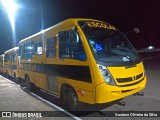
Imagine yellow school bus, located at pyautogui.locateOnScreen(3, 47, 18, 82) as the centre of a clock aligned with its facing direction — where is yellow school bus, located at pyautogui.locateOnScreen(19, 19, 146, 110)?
yellow school bus, located at pyautogui.locateOnScreen(19, 19, 146, 110) is roughly at 1 o'clock from yellow school bus, located at pyautogui.locateOnScreen(3, 47, 18, 82).

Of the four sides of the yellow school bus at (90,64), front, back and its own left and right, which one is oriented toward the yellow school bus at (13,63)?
back

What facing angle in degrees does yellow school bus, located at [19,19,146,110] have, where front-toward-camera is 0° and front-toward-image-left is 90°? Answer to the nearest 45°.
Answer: approximately 315°

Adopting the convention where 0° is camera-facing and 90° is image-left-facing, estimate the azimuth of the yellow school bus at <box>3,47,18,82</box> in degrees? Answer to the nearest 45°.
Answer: approximately 315°
